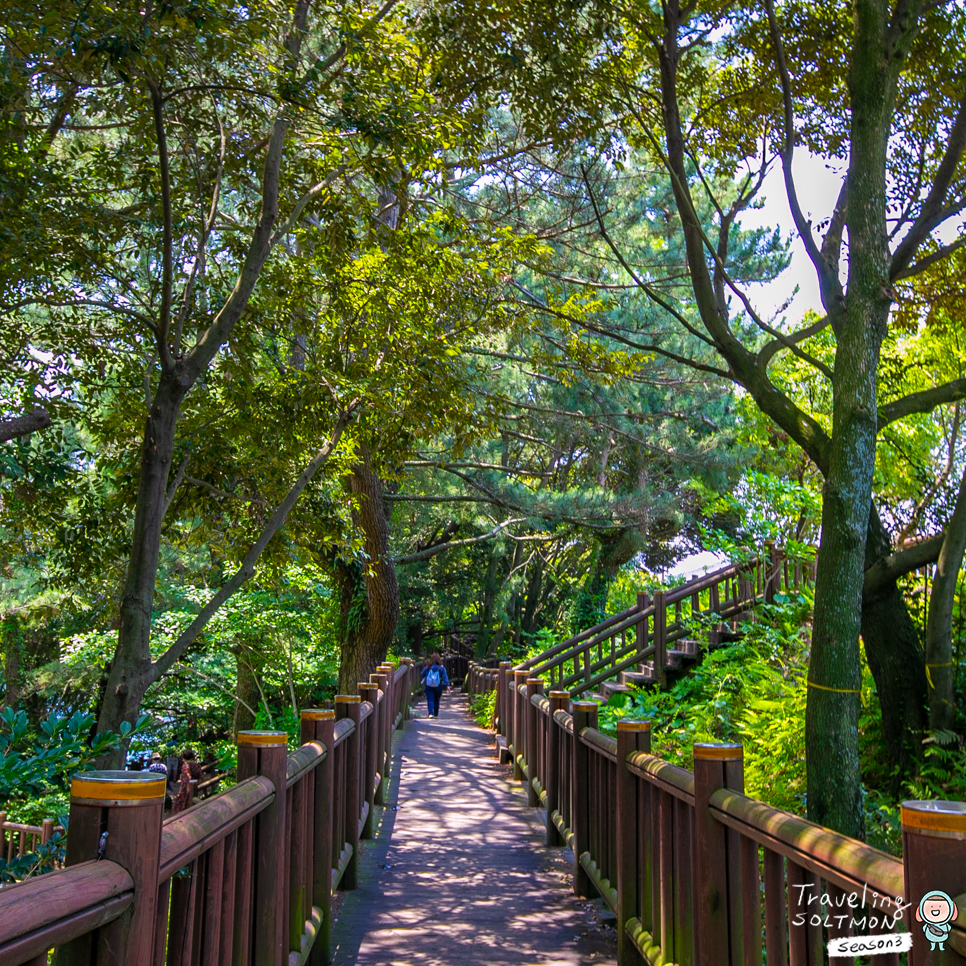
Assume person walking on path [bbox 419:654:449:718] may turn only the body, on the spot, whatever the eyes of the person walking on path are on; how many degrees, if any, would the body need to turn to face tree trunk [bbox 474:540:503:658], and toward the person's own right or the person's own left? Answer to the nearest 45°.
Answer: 0° — they already face it

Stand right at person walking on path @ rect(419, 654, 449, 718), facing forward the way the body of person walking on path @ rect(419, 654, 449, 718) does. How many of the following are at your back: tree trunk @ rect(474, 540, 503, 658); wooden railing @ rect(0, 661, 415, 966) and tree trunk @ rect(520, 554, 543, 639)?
1

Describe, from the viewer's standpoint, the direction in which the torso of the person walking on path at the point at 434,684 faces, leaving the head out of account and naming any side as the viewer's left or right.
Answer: facing away from the viewer

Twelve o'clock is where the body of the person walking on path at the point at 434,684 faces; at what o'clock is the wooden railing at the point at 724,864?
The wooden railing is roughly at 6 o'clock from the person walking on path.

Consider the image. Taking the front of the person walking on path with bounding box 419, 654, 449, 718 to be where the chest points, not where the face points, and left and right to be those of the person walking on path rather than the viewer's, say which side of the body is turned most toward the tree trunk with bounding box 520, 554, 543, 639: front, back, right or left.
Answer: front

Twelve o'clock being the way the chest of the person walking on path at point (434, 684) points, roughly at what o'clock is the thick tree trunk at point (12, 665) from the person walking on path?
The thick tree trunk is roughly at 9 o'clock from the person walking on path.

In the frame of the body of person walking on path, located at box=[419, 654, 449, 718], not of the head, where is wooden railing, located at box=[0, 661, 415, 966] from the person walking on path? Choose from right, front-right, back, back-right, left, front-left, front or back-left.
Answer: back

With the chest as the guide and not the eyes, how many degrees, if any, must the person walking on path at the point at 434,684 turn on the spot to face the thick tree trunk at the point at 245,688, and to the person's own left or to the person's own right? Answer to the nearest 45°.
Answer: approximately 135° to the person's own left
